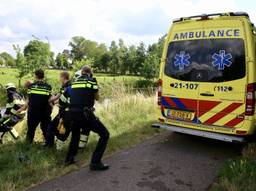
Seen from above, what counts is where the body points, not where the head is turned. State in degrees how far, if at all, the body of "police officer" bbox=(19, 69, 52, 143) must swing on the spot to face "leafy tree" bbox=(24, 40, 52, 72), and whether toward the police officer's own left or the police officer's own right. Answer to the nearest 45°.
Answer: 0° — they already face it

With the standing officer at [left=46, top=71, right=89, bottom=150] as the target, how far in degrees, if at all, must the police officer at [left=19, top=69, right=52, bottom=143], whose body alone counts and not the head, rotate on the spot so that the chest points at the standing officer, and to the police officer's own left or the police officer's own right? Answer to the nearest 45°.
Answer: approximately 135° to the police officer's own right

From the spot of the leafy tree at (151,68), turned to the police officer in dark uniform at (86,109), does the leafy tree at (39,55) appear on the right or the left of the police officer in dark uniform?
right

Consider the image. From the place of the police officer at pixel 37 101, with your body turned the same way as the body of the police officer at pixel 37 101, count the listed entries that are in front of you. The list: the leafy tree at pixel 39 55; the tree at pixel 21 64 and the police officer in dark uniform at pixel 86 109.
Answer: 2

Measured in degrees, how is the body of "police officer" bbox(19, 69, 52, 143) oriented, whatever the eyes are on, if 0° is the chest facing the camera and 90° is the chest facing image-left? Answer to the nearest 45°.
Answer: approximately 180°

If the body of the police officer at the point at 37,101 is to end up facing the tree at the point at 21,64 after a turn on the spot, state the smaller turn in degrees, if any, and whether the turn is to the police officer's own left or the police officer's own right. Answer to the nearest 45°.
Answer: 0° — they already face it

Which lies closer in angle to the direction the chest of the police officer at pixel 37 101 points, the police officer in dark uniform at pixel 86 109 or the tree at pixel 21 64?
the tree

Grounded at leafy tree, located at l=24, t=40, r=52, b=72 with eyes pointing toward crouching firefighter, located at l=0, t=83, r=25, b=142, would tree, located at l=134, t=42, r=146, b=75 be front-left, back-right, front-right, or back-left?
back-left

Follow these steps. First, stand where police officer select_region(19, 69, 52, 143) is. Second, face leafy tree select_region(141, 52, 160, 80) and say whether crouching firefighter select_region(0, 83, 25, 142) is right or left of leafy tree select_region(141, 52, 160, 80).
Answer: left

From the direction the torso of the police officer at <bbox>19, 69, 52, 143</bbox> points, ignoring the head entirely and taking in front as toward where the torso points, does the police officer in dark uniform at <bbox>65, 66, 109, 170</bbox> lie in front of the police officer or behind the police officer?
behind

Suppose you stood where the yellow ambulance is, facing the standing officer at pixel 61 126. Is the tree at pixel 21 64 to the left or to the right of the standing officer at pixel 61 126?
right

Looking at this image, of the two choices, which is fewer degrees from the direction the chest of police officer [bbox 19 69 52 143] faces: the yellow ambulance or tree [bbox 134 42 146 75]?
the tree
